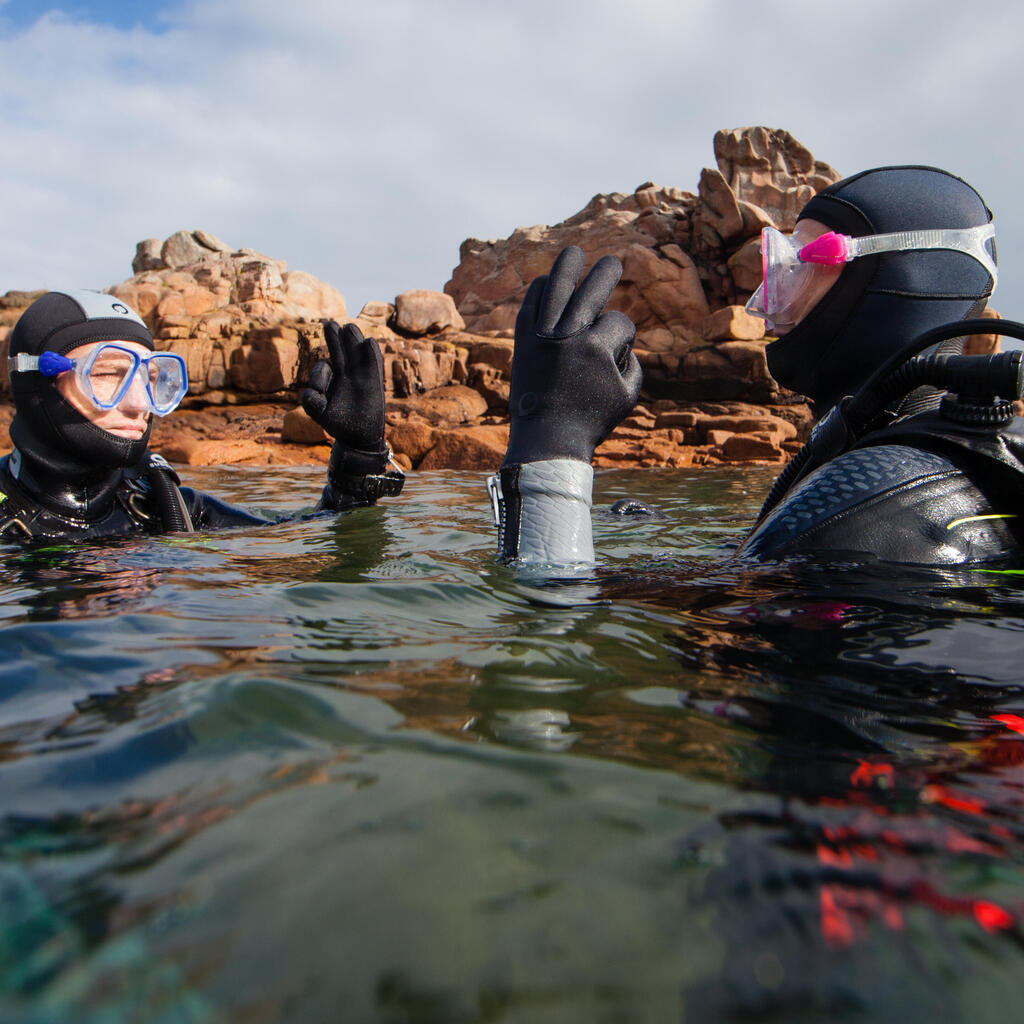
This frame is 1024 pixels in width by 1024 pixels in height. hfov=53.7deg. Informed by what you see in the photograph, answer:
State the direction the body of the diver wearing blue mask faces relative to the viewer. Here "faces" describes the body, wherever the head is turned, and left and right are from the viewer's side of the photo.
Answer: facing the viewer and to the right of the viewer

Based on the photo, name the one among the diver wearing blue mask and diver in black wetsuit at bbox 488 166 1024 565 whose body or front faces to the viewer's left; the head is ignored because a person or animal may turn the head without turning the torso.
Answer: the diver in black wetsuit

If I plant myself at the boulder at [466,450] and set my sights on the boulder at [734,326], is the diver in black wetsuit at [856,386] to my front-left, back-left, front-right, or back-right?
back-right

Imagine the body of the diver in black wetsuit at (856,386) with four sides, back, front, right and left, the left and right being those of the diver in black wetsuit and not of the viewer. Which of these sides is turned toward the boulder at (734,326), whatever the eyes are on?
right

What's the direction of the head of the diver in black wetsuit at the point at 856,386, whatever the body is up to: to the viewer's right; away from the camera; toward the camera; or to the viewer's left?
to the viewer's left

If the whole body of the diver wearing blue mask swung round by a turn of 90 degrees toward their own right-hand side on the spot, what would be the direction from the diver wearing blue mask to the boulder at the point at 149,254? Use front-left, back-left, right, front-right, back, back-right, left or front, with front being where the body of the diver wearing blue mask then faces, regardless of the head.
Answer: back-right

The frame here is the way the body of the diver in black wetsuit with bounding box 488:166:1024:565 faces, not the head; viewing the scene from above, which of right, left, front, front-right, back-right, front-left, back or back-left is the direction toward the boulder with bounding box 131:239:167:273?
front-right

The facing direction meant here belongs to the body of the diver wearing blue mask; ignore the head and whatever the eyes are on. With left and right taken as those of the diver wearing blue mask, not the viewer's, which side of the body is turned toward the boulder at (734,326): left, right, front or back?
left

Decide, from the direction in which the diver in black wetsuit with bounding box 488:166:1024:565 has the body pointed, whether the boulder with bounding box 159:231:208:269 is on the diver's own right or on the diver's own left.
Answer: on the diver's own right

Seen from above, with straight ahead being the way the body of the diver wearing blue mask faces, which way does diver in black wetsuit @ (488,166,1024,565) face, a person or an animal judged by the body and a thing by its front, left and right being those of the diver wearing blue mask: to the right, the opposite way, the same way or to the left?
the opposite way

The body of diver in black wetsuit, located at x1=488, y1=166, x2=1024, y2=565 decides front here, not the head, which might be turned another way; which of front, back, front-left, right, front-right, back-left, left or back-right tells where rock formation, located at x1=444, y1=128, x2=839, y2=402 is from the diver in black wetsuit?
right

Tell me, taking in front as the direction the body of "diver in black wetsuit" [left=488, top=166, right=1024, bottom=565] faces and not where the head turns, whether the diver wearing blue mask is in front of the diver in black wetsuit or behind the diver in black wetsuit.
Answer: in front

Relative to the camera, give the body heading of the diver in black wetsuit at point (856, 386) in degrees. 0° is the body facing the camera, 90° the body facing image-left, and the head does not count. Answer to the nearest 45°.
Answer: approximately 90°

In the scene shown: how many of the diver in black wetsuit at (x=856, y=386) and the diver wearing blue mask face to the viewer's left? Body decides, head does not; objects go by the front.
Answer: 1
